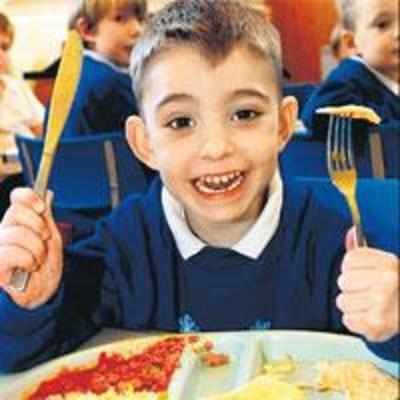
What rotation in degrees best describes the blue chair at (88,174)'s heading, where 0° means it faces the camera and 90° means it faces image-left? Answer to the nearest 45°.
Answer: approximately 180°

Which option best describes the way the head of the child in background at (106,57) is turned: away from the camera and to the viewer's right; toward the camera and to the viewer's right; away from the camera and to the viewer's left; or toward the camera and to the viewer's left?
toward the camera and to the viewer's right

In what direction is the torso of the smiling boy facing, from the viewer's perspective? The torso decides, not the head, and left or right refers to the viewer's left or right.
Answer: facing the viewer
